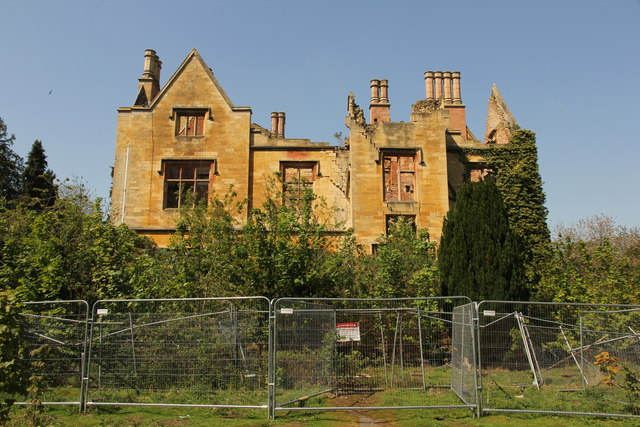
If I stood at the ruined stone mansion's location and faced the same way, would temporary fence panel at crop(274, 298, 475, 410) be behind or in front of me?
in front

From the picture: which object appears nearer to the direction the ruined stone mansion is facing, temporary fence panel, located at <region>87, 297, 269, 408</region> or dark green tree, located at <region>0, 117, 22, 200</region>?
the temporary fence panel

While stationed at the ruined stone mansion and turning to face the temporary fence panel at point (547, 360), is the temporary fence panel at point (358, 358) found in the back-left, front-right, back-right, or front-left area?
front-right

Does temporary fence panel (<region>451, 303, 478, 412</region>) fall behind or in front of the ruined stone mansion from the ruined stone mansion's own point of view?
in front

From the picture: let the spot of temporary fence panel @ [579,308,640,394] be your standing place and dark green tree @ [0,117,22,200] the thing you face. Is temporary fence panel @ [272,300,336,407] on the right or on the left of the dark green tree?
left

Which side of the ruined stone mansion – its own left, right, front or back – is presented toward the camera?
front

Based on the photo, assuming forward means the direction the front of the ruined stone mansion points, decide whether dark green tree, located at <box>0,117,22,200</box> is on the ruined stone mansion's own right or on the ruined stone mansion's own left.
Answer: on the ruined stone mansion's own right

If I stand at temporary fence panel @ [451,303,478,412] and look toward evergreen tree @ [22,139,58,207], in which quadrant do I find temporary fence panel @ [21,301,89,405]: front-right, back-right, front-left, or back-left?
front-left

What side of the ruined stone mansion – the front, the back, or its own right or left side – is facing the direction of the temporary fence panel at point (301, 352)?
front

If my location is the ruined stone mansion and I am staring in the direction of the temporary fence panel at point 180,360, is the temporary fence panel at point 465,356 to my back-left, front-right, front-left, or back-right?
front-left

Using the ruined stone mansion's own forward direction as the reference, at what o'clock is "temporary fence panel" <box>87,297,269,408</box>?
The temporary fence panel is roughly at 12 o'clock from the ruined stone mansion.

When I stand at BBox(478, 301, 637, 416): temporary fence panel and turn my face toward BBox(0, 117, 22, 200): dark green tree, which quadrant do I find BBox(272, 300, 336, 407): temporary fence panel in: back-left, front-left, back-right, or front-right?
front-left

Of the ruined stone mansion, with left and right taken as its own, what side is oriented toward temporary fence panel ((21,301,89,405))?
front

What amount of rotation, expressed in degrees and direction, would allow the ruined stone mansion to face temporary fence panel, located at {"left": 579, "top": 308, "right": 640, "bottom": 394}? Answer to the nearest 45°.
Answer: approximately 45° to its left

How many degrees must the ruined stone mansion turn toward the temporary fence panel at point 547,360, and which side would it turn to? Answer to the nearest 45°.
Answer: approximately 45° to its left

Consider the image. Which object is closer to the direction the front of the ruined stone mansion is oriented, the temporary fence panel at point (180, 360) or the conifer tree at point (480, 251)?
the temporary fence panel

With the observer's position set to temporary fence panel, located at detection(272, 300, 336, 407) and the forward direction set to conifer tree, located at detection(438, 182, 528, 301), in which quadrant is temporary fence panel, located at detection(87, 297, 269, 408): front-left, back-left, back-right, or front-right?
back-left

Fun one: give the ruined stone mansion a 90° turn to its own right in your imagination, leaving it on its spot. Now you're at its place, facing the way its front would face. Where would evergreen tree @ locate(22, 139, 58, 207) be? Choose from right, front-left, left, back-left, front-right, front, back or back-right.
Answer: front-right

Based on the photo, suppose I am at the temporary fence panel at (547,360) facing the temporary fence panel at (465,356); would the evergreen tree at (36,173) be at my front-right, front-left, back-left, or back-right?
front-right
